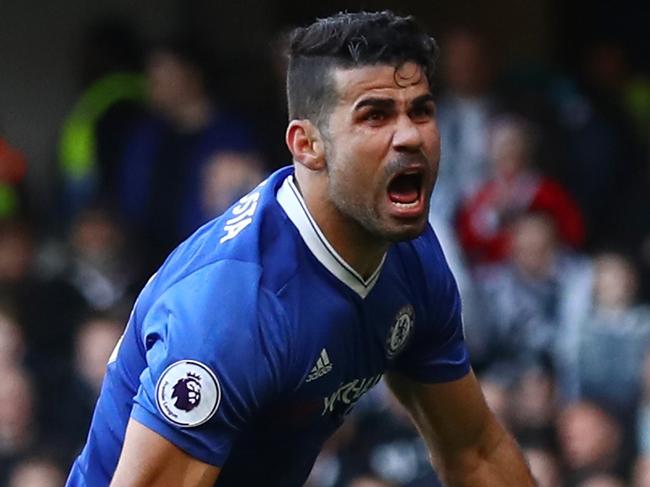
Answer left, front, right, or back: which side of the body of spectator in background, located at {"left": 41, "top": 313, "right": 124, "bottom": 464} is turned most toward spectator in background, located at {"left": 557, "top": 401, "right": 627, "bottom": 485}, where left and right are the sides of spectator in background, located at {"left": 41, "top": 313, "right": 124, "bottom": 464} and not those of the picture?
left

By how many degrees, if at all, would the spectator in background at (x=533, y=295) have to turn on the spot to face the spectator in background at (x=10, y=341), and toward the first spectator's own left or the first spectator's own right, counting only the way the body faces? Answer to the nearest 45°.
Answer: approximately 90° to the first spectator's own right

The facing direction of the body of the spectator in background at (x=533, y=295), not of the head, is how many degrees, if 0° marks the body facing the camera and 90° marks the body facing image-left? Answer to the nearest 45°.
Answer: approximately 0°

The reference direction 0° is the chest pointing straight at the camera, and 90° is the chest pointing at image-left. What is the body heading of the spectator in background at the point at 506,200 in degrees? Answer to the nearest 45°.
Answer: approximately 0°
